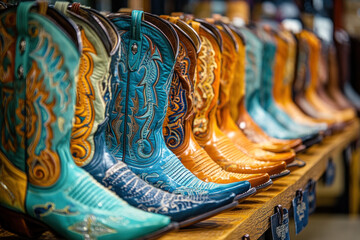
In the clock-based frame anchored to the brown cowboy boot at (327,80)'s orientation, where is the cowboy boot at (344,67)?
The cowboy boot is roughly at 8 o'clock from the brown cowboy boot.

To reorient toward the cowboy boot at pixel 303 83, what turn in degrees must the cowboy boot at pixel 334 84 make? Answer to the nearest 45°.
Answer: approximately 45° to its right

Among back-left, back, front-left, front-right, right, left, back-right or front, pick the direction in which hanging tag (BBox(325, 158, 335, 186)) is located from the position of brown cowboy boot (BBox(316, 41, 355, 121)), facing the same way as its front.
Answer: front-right

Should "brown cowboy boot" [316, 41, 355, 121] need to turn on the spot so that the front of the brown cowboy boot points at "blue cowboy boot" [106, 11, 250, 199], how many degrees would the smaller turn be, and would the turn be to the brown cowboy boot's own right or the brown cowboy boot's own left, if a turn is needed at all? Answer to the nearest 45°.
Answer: approximately 45° to the brown cowboy boot's own right

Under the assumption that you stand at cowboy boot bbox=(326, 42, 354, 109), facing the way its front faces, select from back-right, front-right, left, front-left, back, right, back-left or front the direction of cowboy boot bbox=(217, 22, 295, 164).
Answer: front-right

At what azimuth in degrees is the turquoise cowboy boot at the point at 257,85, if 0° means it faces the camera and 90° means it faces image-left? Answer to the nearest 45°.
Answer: approximately 315°

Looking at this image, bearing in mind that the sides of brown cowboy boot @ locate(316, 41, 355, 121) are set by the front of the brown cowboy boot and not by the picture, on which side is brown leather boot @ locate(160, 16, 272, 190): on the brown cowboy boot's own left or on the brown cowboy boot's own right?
on the brown cowboy boot's own right

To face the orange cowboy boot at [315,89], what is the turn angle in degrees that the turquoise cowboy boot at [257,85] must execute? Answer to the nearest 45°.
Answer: approximately 135° to its left

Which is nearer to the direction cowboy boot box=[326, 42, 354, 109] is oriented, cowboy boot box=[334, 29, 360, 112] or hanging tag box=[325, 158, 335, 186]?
the hanging tag

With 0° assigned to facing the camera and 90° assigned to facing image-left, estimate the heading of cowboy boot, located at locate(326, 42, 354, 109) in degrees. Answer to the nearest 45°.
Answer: approximately 315°

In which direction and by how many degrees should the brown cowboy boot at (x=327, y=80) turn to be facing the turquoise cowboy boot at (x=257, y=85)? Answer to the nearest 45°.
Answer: approximately 45° to its right
